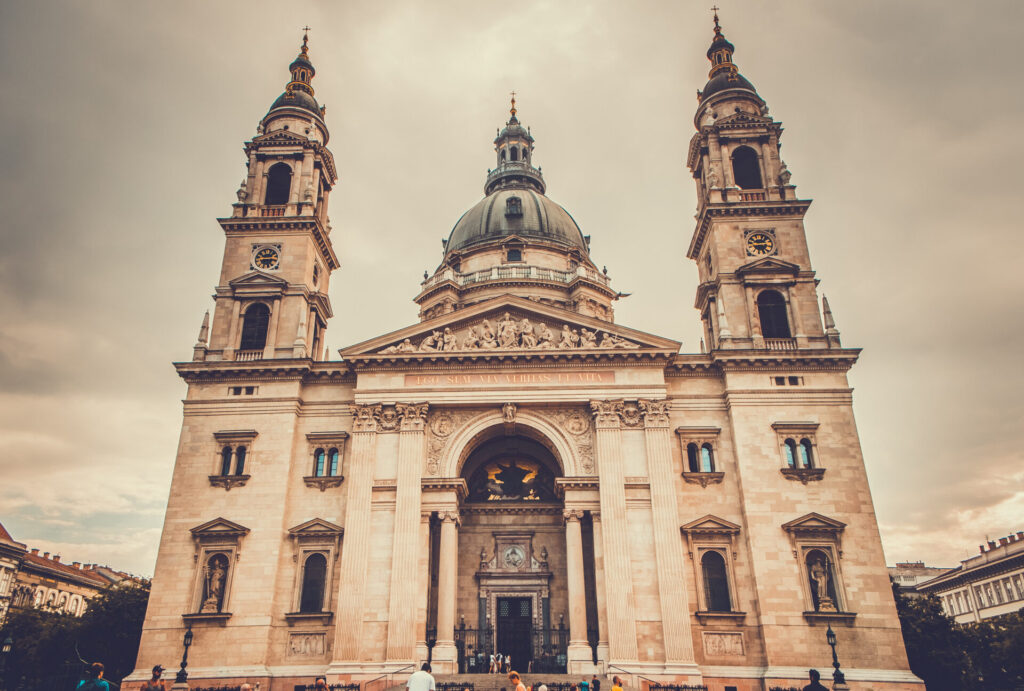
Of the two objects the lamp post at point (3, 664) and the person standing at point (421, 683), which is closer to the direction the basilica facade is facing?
the person standing

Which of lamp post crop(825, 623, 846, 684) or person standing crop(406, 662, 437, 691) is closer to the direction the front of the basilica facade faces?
the person standing

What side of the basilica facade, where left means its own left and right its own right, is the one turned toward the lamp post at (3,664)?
right

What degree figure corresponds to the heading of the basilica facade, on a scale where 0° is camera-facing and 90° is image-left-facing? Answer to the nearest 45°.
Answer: approximately 0°

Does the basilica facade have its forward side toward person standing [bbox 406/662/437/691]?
yes

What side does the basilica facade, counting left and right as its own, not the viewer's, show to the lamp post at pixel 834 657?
left

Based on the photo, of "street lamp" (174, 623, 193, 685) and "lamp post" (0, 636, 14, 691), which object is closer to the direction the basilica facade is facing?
the street lamp

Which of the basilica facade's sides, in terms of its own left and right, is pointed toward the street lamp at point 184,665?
right
